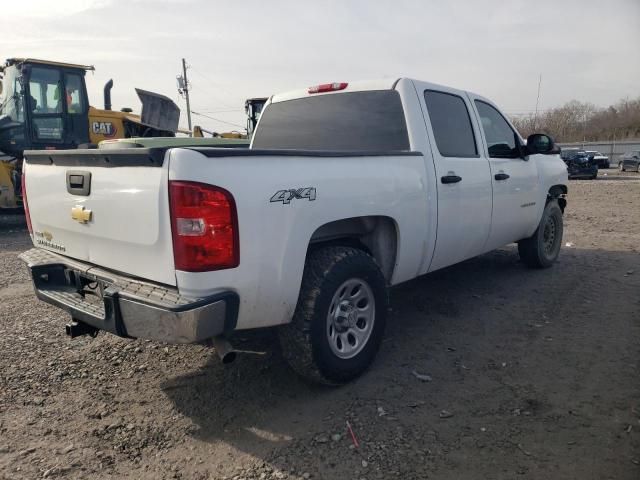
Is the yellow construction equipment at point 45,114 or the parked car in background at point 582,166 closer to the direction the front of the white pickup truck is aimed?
the parked car in background

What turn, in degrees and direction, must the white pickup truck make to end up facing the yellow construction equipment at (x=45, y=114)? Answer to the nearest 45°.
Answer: approximately 90° to its left

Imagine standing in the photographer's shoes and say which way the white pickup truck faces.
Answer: facing away from the viewer and to the right of the viewer

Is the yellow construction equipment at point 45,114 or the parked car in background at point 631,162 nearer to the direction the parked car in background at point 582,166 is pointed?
the yellow construction equipment

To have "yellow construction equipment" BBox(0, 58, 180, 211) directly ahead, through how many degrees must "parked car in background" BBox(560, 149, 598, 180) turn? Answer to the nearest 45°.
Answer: approximately 90° to its right

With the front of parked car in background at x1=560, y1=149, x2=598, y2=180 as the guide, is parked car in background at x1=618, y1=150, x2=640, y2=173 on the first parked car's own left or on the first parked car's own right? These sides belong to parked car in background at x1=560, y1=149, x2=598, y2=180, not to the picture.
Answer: on the first parked car's own left
